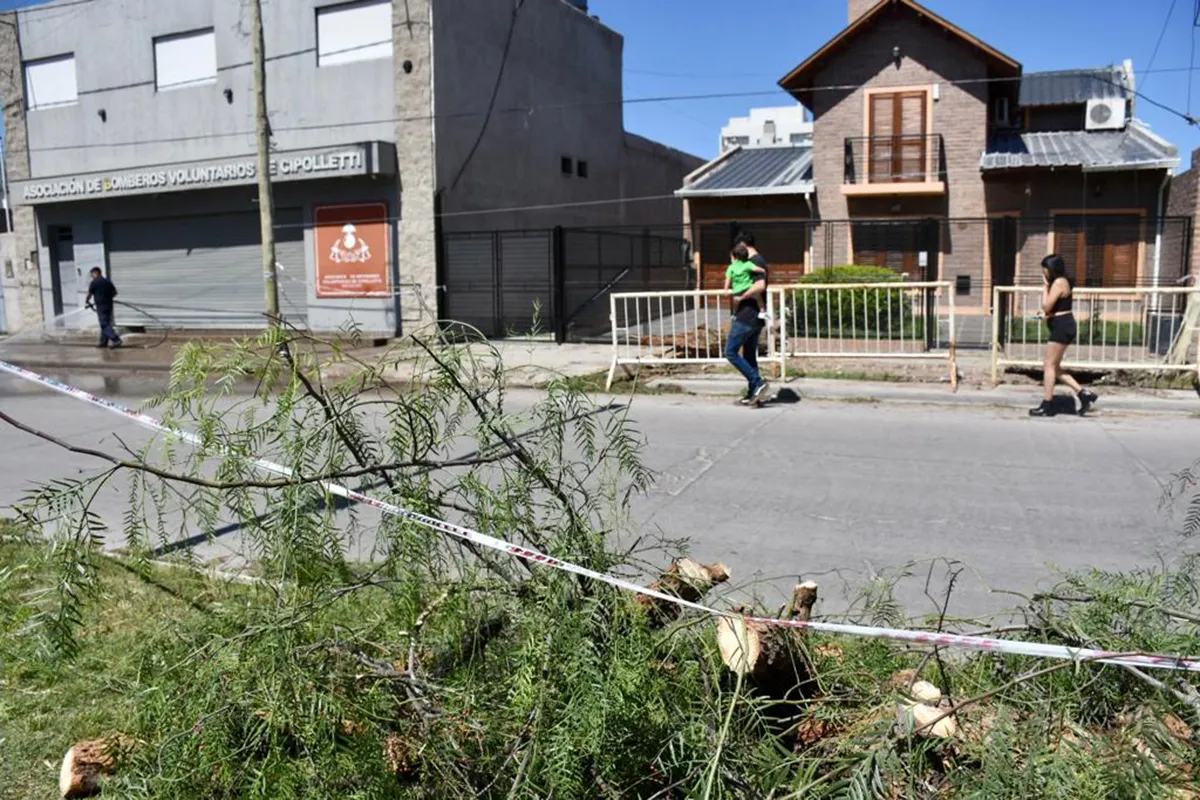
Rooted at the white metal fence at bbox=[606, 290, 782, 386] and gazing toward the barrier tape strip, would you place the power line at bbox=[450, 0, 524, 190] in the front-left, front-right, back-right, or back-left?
back-right

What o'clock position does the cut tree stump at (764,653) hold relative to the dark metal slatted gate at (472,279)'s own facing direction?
The cut tree stump is roughly at 12 o'clock from the dark metal slatted gate.

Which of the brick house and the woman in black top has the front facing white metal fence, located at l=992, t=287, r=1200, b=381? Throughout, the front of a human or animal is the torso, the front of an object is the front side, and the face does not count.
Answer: the brick house

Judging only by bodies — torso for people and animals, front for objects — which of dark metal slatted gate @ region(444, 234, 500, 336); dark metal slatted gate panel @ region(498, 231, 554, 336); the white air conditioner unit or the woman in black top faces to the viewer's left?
the woman in black top

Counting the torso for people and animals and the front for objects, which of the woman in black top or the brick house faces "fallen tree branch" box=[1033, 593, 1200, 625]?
the brick house

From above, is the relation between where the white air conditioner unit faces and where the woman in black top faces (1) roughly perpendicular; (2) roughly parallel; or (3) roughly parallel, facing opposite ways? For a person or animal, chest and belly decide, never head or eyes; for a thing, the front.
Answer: roughly perpendicular

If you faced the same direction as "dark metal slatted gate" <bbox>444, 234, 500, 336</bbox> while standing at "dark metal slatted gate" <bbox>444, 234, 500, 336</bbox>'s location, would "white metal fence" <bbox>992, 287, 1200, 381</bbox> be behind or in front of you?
in front

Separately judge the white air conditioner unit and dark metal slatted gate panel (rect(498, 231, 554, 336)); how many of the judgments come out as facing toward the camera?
2

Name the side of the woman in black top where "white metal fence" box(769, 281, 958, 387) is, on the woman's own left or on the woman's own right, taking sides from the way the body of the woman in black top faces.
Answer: on the woman's own right

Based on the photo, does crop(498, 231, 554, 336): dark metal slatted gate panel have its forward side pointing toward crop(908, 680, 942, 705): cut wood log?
yes

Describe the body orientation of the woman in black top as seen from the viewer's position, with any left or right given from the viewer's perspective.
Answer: facing to the left of the viewer

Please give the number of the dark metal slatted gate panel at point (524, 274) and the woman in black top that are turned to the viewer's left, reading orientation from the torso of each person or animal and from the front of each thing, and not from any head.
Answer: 1
